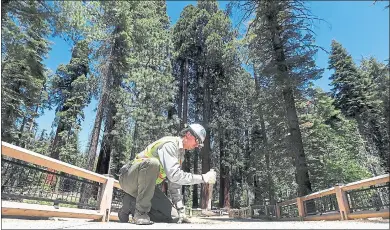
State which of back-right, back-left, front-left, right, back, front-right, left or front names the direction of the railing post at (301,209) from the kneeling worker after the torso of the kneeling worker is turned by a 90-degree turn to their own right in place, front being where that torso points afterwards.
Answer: back-left

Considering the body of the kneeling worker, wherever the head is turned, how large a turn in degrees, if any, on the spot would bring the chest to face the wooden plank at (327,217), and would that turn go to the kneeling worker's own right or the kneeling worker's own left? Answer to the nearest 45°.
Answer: approximately 45° to the kneeling worker's own left

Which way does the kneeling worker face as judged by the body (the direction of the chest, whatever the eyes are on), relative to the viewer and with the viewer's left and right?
facing to the right of the viewer

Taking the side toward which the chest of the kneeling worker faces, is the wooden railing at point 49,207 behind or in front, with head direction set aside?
behind

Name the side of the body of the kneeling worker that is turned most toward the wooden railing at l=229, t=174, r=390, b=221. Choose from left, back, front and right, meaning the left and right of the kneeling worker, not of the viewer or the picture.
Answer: front

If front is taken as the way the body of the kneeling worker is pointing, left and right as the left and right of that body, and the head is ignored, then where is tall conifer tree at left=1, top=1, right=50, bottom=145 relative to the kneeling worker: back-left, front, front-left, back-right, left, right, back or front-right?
back-left

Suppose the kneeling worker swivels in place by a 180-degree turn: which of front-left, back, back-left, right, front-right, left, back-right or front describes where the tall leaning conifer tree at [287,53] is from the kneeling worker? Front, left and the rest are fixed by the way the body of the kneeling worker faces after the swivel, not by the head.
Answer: back-right

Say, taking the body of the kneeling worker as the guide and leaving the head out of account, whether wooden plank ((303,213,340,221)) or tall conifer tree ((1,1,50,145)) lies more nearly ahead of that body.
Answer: the wooden plank

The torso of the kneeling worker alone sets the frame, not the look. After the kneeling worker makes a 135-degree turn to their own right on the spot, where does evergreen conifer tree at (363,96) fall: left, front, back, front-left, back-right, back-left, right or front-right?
back

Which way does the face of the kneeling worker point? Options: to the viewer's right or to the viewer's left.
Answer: to the viewer's right
